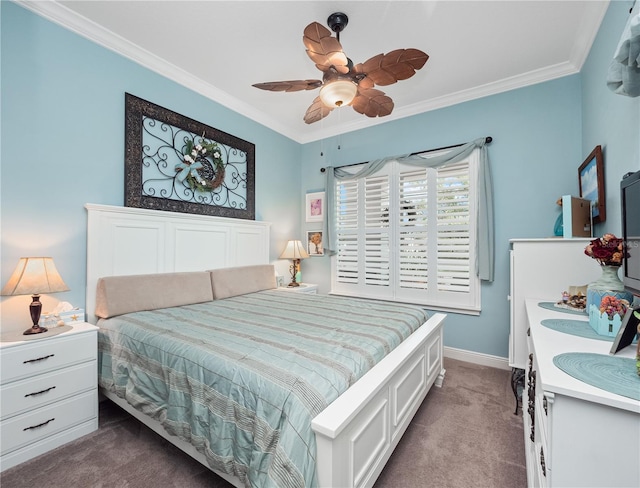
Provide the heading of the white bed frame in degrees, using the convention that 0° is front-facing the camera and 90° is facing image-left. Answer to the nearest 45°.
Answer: approximately 315°

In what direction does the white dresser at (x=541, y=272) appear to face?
to the viewer's left

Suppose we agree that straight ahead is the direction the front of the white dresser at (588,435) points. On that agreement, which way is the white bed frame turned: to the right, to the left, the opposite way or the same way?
the opposite way

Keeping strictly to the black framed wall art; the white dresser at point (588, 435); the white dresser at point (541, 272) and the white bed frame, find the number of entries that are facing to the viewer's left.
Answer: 2

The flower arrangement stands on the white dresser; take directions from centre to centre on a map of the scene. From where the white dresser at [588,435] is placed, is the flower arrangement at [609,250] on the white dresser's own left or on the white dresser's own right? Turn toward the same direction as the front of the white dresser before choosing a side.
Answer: on the white dresser's own right

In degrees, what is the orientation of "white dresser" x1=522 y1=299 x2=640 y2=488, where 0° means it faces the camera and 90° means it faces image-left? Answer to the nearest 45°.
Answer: approximately 90°

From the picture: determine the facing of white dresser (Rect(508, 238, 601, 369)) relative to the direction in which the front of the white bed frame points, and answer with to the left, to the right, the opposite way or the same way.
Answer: the opposite way

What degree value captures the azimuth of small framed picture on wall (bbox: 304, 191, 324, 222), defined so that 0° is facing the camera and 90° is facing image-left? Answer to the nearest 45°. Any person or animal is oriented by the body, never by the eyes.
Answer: approximately 45°

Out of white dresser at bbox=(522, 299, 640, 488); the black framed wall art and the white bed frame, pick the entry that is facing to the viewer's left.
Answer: the white dresser

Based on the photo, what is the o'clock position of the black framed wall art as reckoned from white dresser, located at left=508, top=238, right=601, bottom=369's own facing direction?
The black framed wall art is roughly at 11 o'clock from the white dresser.
